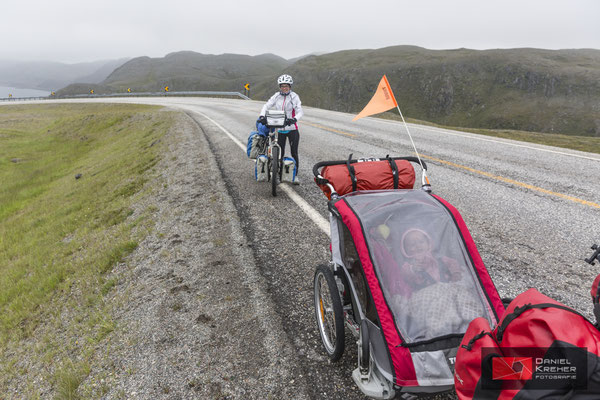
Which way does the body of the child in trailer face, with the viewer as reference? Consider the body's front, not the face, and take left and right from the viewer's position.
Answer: facing the viewer

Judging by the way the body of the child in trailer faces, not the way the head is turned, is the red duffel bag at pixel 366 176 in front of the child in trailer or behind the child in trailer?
behind

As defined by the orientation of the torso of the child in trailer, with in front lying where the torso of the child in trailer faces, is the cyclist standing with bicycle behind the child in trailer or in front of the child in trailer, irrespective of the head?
behind

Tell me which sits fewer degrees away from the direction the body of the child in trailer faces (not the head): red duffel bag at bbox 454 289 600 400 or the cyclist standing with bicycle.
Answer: the red duffel bag

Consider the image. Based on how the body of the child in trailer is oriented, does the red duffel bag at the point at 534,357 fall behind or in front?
in front

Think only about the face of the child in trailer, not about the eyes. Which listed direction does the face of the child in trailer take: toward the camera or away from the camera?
toward the camera
